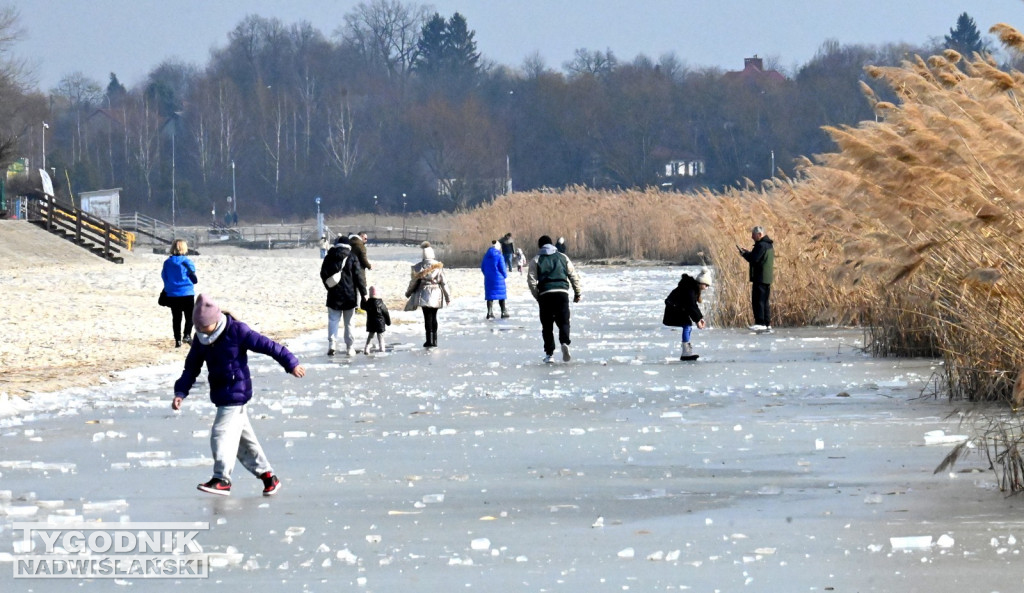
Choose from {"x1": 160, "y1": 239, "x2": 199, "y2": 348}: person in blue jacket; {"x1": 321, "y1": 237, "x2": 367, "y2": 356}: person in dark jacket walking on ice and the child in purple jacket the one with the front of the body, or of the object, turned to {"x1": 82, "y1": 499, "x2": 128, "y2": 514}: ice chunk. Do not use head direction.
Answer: the child in purple jacket

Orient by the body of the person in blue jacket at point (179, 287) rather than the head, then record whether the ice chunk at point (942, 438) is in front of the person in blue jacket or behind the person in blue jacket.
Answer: behind

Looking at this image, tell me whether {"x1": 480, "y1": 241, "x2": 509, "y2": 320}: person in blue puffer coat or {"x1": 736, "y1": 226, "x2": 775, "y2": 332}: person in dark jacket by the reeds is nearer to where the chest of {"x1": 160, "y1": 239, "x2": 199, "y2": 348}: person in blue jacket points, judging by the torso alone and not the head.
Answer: the person in blue puffer coat

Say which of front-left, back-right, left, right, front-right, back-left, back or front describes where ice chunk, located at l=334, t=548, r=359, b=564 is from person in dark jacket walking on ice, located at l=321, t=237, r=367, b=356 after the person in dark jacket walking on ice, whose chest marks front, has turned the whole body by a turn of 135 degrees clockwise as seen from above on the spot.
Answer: front-right

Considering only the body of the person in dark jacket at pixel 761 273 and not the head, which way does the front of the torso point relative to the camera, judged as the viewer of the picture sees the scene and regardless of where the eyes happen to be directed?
to the viewer's left

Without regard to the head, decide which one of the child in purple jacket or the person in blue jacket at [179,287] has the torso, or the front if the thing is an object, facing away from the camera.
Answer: the person in blue jacket

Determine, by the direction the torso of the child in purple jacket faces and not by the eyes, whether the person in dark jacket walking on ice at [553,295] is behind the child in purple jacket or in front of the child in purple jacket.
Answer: behind

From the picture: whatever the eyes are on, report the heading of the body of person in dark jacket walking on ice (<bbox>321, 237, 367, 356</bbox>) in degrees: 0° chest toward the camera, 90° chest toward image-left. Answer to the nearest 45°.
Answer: approximately 180°

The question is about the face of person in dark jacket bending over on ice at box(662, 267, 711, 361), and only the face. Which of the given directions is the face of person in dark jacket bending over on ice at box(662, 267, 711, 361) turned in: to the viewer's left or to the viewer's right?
to the viewer's right

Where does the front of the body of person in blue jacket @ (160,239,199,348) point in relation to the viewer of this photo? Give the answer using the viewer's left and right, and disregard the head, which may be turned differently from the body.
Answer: facing away from the viewer

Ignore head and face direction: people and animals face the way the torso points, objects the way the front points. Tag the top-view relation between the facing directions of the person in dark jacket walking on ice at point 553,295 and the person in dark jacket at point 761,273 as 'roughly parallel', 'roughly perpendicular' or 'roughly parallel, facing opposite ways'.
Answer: roughly perpendicular

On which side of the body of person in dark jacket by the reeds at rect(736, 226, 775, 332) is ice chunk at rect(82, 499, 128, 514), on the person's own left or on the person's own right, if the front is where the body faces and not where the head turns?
on the person's own left

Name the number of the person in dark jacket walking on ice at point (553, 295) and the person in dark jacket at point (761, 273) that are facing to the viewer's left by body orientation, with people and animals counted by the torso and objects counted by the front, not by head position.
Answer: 1

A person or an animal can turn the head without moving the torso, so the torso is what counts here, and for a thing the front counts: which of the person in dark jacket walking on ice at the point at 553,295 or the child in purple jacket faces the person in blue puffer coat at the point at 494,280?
the person in dark jacket walking on ice

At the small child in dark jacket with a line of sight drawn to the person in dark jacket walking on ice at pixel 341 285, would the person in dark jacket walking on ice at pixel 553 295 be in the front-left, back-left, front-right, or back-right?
back-left

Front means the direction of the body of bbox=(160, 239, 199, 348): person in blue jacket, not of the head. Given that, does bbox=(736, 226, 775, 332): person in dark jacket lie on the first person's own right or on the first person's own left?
on the first person's own right
